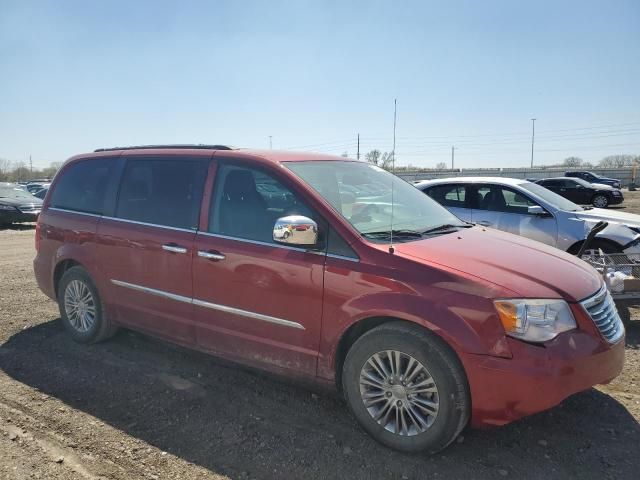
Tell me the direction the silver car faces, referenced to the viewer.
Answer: facing the viewer and to the right of the viewer

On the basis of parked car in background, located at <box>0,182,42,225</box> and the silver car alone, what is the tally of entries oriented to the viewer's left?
0

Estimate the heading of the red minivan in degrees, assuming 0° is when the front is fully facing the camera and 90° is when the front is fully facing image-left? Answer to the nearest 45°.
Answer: approximately 315°

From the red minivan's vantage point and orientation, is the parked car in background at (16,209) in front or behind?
behind

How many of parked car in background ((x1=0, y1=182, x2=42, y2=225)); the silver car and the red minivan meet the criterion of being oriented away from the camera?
0

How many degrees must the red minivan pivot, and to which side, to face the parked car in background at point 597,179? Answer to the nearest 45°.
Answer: approximately 90° to its left
